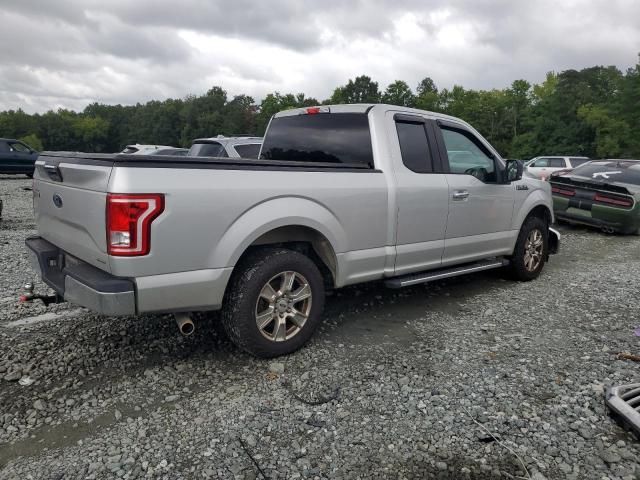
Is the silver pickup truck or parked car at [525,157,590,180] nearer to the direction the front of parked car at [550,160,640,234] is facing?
the parked car

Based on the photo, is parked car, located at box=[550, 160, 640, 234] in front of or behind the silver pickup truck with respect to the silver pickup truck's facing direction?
in front

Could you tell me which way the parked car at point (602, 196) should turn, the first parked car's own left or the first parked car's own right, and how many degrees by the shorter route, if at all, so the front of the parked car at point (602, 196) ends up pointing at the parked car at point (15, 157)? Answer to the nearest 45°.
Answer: approximately 135° to the first parked car's own left

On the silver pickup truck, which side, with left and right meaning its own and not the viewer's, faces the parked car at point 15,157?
left

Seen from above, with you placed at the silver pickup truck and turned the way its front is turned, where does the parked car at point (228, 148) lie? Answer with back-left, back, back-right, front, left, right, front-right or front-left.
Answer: front-left

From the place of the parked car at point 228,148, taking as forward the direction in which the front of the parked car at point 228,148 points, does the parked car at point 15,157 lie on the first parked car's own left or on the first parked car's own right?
on the first parked car's own left

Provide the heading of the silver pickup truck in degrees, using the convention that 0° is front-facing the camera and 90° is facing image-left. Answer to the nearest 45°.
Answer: approximately 225°

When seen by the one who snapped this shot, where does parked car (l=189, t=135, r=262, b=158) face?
facing away from the viewer and to the right of the viewer

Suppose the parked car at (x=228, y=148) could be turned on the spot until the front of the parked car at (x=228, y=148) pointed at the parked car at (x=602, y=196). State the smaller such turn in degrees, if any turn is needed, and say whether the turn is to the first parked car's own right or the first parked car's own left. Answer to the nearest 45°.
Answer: approximately 45° to the first parked car's own right
